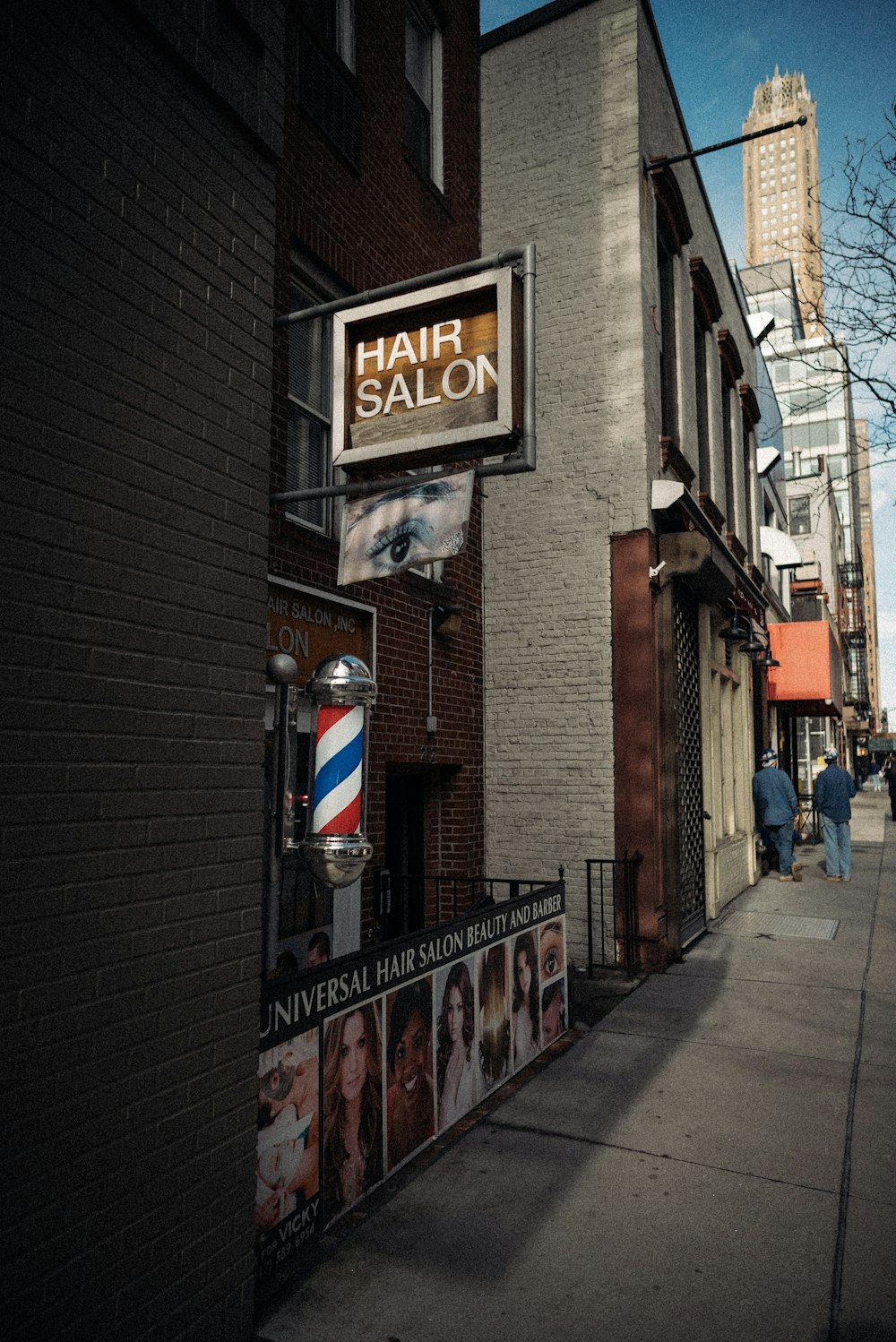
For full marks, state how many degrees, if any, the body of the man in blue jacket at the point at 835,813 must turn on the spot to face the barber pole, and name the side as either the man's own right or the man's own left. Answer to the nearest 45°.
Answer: approximately 180°

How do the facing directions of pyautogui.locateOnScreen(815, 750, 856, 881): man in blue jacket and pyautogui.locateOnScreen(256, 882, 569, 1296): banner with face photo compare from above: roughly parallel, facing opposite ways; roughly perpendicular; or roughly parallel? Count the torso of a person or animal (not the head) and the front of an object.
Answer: roughly perpendicular

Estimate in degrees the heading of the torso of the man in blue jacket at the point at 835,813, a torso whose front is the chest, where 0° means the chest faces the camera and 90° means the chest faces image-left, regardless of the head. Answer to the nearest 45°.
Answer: approximately 180°

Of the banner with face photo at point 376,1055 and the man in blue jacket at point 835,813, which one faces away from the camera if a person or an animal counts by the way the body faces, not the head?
the man in blue jacket

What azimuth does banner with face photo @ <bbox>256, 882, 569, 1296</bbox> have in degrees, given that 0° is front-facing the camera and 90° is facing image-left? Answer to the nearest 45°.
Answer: approximately 315°

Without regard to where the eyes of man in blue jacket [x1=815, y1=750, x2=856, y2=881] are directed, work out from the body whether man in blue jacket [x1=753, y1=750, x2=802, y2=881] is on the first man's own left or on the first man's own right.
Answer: on the first man's own left

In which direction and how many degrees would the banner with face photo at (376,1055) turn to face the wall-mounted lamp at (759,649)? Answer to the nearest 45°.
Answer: approximately 90° to its left
